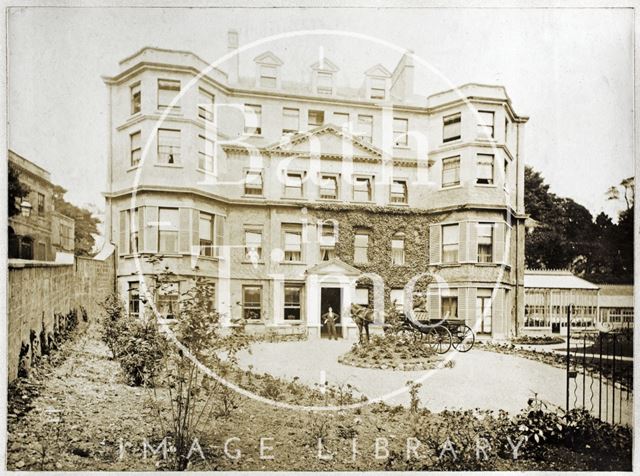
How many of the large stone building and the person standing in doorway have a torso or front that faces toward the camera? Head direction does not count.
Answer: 2

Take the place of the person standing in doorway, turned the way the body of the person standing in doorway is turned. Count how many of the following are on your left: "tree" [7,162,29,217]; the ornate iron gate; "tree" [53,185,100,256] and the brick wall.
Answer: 1

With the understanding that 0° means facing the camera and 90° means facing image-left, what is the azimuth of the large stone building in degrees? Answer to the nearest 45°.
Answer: approximately 0°

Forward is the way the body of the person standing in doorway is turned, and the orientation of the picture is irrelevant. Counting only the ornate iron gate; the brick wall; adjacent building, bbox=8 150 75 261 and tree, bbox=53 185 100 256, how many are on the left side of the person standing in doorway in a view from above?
1

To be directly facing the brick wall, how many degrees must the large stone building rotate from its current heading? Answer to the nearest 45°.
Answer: approximately 90° to its right

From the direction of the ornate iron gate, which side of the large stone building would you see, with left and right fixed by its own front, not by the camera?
front

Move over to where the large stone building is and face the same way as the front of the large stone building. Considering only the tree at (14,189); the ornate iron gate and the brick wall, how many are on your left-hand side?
1

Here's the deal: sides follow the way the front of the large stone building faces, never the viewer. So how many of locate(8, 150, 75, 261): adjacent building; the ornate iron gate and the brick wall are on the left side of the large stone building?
1
